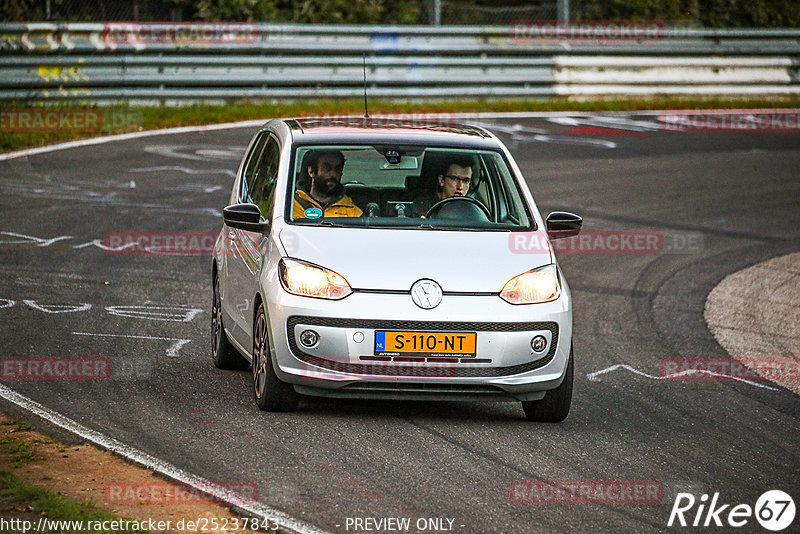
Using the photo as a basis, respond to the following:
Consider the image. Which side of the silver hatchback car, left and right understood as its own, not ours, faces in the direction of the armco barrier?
back

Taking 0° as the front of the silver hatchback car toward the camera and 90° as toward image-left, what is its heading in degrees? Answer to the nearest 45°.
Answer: approximately 0°
